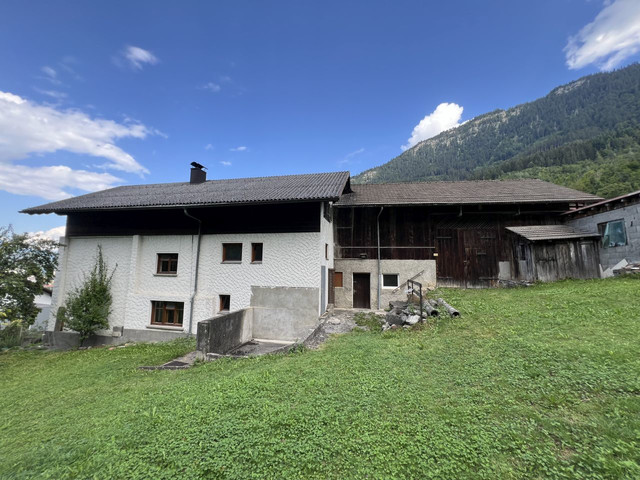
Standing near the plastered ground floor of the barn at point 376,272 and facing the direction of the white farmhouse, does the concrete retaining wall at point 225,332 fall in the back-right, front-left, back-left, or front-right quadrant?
front-left

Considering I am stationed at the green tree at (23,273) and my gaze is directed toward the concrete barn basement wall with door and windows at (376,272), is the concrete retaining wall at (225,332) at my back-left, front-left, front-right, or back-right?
front-right

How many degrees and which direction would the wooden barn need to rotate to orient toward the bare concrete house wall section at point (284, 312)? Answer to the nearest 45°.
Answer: approximately 45° to its right

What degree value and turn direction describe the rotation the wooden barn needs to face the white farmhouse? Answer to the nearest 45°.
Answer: approximately 45° to its right

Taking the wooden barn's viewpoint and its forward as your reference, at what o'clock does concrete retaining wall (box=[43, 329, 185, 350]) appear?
The concrete retaining wall is roughly at 2 o'clock from the wooden barn.

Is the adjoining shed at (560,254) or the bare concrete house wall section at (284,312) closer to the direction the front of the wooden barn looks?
the bare concrete house wall section

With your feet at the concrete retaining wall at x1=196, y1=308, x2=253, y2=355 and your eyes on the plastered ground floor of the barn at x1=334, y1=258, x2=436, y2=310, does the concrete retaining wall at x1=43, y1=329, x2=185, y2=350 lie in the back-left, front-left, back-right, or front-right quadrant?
back-left

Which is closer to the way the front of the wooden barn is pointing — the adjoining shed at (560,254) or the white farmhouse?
the white farmhouse

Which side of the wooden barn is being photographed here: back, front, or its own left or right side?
front

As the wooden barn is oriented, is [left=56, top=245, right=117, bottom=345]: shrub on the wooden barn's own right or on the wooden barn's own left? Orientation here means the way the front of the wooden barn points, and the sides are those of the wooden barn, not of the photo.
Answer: on the wooden barn's own right

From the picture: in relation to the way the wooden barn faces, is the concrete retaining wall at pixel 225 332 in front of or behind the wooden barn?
in front

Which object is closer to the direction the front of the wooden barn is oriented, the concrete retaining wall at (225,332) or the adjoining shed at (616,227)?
the concrete retaining wall
